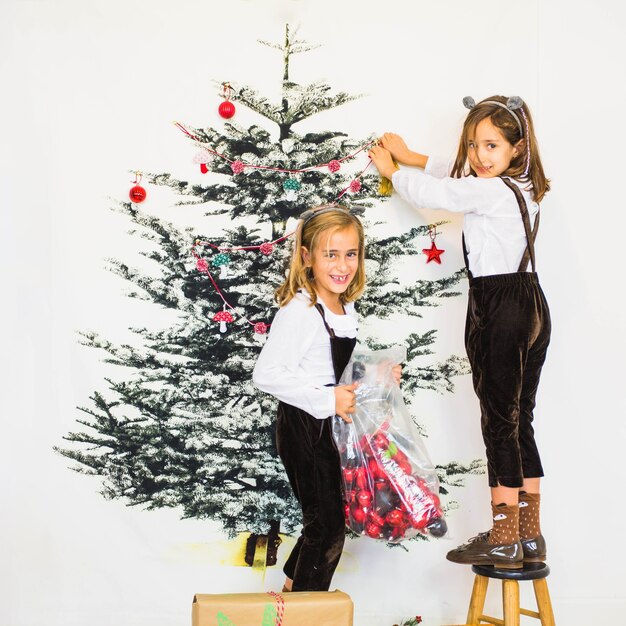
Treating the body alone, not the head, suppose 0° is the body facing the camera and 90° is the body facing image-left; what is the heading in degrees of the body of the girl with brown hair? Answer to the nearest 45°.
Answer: approximately 90°

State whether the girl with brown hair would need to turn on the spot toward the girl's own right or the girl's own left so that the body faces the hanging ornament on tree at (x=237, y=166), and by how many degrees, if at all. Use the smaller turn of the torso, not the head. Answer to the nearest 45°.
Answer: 0° — they already face it

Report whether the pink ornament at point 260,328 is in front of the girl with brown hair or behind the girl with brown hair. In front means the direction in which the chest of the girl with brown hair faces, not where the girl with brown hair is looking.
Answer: in front

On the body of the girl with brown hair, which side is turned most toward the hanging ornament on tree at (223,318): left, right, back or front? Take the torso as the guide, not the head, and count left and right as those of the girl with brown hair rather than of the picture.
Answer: front
